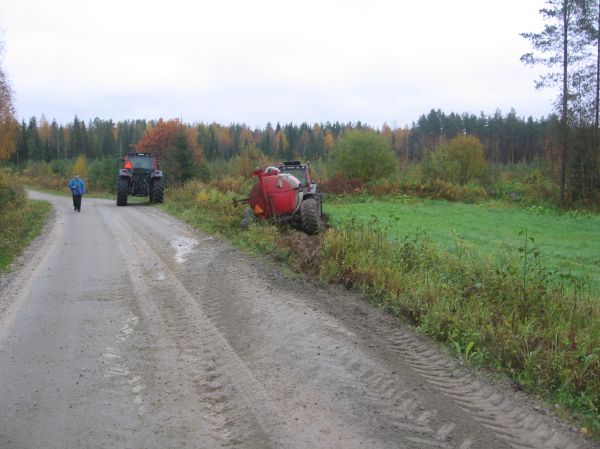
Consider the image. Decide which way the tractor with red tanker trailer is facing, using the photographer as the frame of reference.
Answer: facing away from the viewer and to the right of the viewer

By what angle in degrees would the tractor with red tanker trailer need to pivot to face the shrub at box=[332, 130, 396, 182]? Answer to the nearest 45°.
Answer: approximately 45° to its left

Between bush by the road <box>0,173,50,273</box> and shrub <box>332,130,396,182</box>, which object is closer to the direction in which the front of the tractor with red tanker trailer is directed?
the shrub
